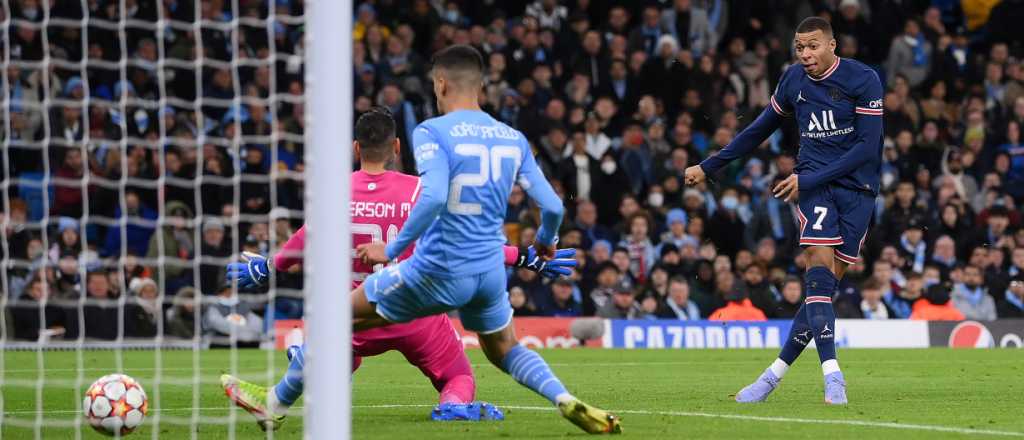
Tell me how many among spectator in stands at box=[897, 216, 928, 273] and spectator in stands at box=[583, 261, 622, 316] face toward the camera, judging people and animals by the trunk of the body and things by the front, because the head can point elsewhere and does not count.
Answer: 2

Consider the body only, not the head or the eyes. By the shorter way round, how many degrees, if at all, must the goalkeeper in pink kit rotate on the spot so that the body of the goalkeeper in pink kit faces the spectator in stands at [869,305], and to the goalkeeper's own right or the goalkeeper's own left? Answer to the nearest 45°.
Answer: approximately 45° to the goalkeeper's own right

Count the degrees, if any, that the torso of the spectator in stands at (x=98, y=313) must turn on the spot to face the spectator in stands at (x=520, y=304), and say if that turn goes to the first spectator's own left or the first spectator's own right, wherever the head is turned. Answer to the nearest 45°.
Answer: approximately 90° to the first spectator's own left

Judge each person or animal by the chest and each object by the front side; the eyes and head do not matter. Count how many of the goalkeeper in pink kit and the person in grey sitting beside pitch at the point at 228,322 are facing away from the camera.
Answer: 1

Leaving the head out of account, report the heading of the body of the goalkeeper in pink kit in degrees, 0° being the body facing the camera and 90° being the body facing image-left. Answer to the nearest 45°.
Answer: approximately 180°

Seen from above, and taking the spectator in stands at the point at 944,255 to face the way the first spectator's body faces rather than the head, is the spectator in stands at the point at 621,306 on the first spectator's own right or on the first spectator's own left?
on the first spectator's own right

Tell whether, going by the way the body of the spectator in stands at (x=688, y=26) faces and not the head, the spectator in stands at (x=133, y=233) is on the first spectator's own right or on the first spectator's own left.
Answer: on the first spectator's own right

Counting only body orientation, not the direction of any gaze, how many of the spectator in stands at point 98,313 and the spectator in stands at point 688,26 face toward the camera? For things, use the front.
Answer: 2
